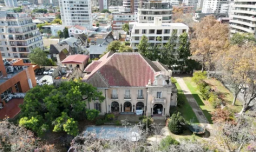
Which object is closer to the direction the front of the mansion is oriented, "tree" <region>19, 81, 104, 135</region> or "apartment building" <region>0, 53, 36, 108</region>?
the tree

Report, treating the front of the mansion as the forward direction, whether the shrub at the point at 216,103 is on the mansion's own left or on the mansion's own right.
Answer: on the mansion's own left

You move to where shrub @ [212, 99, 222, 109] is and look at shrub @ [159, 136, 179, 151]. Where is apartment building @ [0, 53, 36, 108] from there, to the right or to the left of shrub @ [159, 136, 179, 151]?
right

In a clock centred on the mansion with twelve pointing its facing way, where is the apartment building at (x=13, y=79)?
The apartment building is roughly at 3 o'clock from the mansion.

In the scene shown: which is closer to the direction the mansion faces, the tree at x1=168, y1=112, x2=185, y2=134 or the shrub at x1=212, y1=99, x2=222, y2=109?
the tree

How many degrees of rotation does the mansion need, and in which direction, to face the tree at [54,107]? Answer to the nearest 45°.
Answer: approximately 45° to its right

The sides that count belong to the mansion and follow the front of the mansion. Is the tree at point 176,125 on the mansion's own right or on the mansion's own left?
on the mansion's own left

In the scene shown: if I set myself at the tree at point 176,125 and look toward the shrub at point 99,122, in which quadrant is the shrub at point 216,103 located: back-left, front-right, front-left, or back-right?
back-right

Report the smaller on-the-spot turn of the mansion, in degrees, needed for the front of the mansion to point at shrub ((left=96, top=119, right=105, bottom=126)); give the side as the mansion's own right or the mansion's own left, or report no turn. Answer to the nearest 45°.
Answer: approximately 45° to the mansion's own right

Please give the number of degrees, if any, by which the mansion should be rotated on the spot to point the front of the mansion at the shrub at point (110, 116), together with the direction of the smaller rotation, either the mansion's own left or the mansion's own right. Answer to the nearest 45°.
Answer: approximately 45° to the mansion's own right

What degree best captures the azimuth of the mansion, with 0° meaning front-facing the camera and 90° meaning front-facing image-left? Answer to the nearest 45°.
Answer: approximately 0°
